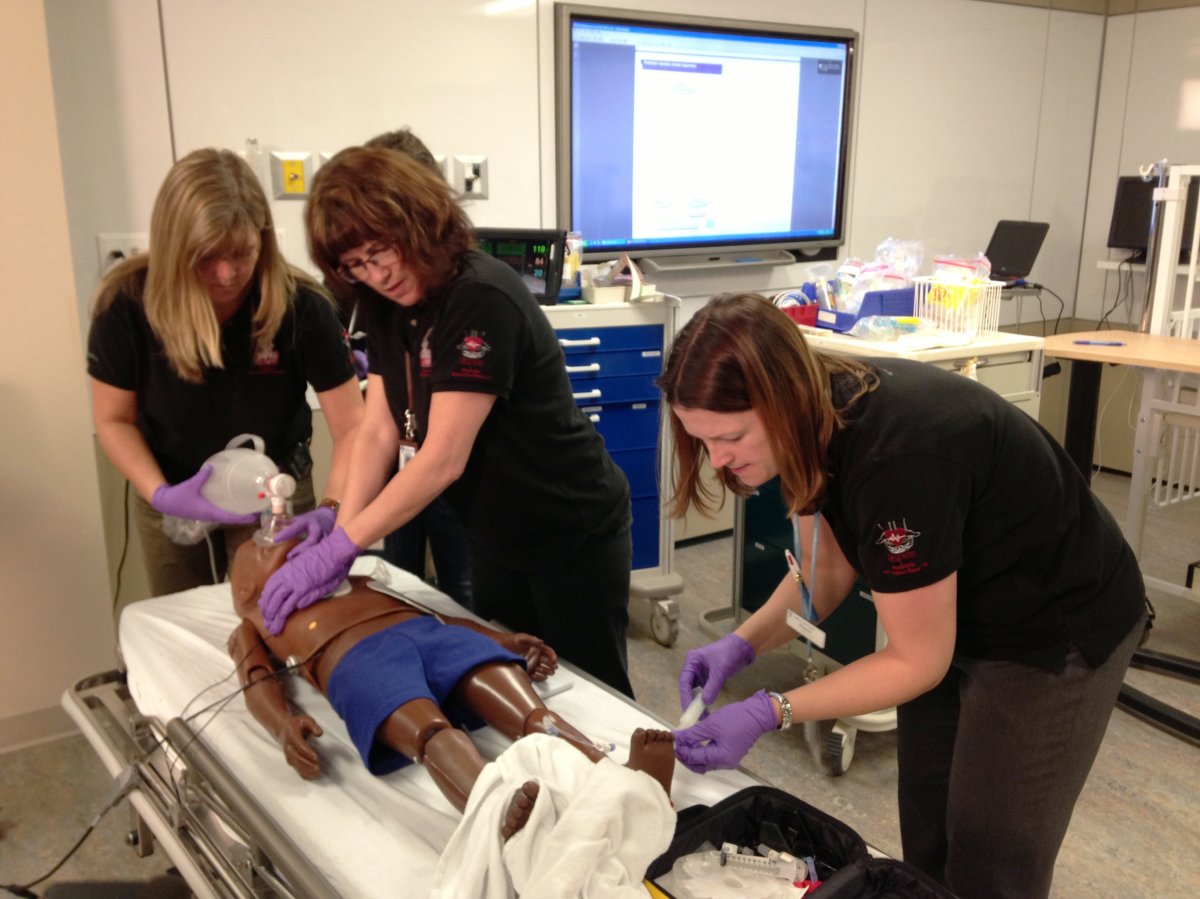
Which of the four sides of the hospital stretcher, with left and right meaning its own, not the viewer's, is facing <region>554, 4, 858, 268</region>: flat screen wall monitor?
left

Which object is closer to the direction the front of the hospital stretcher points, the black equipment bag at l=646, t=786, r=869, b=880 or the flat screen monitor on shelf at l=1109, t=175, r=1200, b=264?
the black equipment bag

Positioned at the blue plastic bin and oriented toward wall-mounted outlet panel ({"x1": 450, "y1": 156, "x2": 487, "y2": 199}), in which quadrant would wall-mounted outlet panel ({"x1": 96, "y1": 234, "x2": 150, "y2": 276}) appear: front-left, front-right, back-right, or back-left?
front-left

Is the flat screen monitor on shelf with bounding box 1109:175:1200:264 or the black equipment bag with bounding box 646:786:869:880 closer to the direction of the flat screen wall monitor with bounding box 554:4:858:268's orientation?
the black equipment bag

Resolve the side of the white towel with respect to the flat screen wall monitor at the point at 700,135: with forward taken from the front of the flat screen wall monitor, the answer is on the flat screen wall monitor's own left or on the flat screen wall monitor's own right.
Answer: on the flat screen wall monitor's own right

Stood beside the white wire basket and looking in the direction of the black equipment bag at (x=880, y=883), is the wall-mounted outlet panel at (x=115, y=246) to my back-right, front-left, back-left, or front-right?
front-right

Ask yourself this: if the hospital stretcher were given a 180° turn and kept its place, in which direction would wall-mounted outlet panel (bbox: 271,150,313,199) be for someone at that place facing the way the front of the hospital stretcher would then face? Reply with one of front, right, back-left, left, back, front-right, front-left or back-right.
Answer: front-right

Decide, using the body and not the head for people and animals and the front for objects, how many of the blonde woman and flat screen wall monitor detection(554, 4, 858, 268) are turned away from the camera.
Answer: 0

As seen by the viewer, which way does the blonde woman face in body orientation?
toward the camera

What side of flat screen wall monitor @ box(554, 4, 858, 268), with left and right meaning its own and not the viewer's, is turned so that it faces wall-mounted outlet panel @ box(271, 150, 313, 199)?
right

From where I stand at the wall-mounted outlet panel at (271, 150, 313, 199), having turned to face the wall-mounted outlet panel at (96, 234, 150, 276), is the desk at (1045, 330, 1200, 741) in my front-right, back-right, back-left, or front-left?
back-left

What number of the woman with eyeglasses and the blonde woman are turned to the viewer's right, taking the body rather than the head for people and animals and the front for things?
0

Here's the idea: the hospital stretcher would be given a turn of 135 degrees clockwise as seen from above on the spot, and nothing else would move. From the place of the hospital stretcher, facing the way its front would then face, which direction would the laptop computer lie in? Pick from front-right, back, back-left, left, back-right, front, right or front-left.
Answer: back-right

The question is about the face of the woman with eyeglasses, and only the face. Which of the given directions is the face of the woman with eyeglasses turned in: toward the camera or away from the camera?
toward the camera

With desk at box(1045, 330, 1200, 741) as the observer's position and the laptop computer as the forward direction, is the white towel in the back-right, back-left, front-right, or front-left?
back-left

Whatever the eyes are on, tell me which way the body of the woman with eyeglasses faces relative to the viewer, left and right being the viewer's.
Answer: facing the viewer and to the left of the viewer

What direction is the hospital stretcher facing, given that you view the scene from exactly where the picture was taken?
facing the viewer and to the right of the viewer

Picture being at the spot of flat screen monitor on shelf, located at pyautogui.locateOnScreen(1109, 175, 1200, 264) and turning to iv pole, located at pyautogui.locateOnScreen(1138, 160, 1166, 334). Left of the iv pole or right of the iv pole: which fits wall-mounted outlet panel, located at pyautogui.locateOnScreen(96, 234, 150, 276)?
right

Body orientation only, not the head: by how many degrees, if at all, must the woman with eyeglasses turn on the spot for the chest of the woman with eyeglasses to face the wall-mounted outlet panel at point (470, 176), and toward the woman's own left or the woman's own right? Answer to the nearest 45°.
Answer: approximately 135° to the woman's own right

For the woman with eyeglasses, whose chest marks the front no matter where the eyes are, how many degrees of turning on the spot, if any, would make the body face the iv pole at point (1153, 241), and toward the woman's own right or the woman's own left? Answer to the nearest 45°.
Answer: approximately 180°
